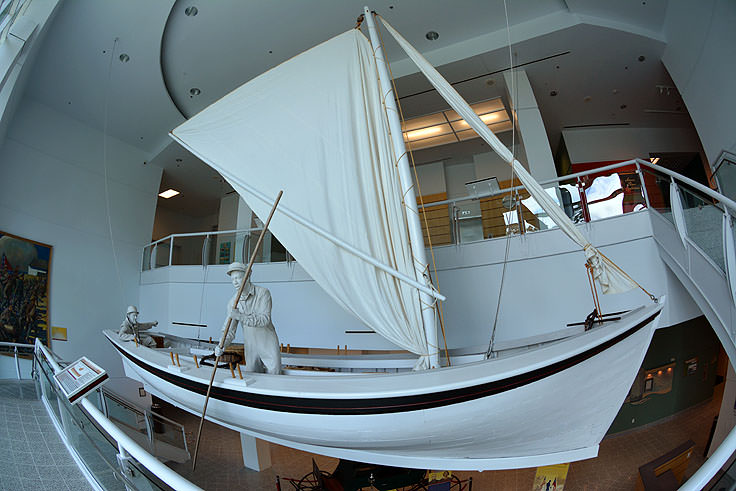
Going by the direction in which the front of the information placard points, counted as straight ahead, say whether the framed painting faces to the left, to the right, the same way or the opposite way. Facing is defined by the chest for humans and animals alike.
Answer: to the left

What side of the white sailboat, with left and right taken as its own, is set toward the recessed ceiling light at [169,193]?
back

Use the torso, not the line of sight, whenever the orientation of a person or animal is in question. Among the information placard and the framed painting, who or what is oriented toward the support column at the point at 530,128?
the framed painting

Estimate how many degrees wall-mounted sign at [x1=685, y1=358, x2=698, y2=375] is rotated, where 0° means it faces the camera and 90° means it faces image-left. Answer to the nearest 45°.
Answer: approximately 45°

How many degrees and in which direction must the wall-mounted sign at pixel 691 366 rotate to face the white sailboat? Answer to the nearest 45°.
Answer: approximately 45° to its right

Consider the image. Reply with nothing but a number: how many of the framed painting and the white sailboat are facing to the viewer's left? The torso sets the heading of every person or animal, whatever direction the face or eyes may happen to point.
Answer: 0

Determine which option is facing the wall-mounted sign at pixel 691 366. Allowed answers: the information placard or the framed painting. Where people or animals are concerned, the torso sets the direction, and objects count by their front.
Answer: the framed painting

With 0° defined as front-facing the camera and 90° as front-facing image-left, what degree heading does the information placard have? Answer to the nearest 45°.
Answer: approximately 45°

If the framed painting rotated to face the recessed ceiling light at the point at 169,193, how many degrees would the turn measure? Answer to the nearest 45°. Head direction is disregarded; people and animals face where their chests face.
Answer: approximately 90° to its left

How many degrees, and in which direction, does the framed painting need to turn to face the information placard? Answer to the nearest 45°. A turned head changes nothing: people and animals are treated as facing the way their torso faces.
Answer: approximately 45° to its right

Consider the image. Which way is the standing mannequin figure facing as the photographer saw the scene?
facing the viewer and to the left of the viewer

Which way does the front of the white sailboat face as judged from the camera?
facing the viewer and to the right of the viewer

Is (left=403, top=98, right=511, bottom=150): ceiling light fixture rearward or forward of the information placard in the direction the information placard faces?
rearward

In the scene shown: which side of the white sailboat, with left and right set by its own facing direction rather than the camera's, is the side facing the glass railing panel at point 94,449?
right
